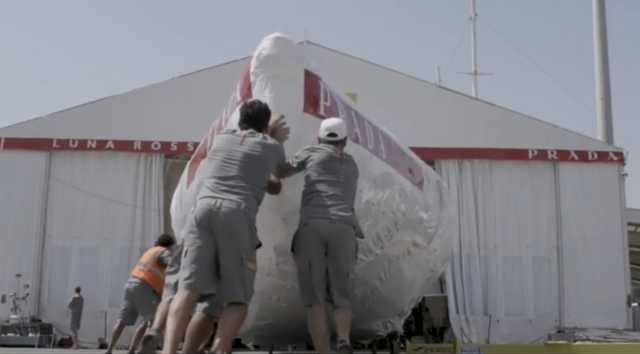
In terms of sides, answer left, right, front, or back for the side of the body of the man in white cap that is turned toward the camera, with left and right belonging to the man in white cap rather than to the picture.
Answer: back

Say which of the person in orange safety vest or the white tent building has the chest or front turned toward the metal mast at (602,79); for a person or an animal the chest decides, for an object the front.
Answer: the person in orange safety vest

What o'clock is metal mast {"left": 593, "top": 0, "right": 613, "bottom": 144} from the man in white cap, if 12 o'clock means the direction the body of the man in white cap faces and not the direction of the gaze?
The metal mast is roughly at 1 o'clock from the man in white cap.

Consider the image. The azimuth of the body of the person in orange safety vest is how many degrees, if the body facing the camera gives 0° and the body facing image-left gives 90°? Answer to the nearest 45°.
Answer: approximately 225°

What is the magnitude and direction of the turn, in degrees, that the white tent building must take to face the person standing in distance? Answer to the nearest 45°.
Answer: approximately 90° to its right

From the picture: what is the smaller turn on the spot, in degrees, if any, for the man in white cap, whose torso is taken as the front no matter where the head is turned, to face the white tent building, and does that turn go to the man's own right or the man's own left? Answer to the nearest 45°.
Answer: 0° — they already face it

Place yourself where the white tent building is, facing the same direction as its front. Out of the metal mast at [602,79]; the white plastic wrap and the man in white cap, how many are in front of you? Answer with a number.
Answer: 2

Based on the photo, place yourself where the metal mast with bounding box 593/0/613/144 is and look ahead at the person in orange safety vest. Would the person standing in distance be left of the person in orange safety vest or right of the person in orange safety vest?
right

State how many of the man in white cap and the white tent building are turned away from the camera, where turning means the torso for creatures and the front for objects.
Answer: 1

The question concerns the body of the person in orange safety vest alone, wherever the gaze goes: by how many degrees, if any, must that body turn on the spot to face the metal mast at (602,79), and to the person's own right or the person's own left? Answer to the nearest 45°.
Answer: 0° — they already face it

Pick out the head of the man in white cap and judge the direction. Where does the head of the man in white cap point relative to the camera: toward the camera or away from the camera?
away from the camera

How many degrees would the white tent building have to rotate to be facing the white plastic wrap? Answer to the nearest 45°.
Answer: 0° — it already faces it

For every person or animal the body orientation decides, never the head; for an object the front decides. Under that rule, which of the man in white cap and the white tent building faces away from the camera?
the man in white cap

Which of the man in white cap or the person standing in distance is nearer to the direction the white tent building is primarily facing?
the man in white cap
